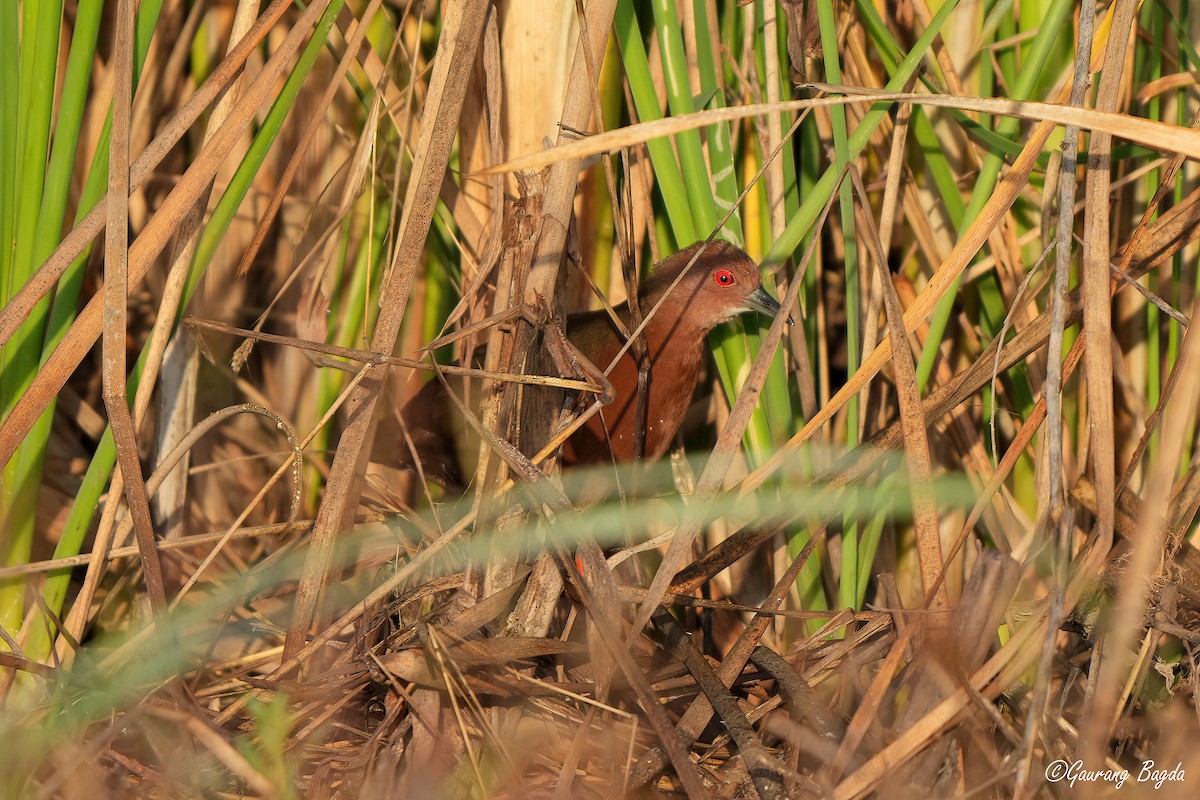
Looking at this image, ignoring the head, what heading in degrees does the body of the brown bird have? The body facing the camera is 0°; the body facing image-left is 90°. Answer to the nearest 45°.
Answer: approximately 270°
